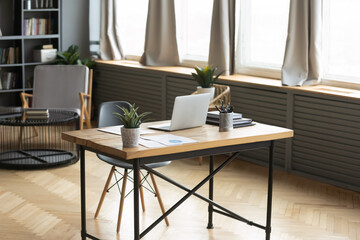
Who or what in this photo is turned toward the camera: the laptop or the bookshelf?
the bookshelf

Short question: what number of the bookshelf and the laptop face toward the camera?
1

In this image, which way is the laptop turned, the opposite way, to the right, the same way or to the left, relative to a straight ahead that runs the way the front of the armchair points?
to the right

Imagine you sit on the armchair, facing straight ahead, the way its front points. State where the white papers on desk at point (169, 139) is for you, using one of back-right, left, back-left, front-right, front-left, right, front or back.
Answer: front-left

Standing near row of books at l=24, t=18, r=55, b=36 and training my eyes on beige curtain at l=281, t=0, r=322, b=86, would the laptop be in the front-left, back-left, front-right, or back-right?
front-right

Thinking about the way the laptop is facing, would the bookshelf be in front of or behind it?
in front

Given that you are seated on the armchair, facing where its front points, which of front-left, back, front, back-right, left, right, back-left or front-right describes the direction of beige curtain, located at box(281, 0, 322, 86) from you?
left

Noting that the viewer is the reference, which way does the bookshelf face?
facing the viewer

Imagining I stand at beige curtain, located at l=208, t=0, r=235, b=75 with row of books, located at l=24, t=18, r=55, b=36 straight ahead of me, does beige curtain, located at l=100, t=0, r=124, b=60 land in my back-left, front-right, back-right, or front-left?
front-right

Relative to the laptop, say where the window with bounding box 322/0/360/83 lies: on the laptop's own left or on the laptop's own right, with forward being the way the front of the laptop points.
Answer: on the laptop's own right
